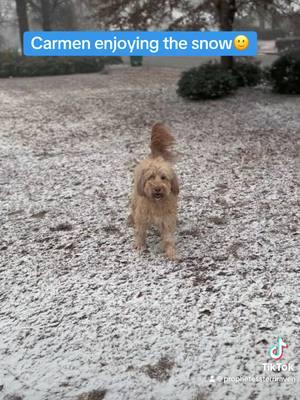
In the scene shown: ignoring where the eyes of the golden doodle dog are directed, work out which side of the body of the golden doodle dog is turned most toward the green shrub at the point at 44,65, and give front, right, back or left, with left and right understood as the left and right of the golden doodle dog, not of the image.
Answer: back

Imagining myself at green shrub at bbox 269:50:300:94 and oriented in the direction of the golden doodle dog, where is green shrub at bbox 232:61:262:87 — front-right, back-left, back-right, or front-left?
back-right

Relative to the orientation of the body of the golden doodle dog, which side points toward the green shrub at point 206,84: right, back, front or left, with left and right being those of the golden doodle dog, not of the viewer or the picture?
back

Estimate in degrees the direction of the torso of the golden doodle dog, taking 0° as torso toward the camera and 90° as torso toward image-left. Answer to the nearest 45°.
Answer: approximately 0°

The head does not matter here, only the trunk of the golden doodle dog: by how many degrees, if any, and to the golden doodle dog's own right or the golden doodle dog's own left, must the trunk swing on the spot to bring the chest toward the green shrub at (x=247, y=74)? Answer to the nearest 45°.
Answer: approximately 180°

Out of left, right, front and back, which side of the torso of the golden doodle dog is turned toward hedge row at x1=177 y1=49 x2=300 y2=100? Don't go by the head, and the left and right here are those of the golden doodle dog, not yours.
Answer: back
